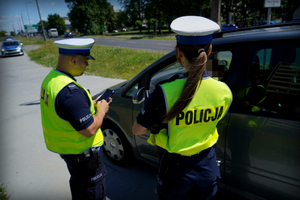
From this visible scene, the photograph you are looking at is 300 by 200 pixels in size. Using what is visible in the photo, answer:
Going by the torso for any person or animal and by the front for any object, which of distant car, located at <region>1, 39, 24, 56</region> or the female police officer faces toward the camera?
the distant car

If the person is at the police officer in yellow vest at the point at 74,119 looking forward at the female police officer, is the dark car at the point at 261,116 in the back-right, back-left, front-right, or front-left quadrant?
front-left

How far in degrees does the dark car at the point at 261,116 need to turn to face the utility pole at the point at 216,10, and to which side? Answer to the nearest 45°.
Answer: approximately 45° to its right

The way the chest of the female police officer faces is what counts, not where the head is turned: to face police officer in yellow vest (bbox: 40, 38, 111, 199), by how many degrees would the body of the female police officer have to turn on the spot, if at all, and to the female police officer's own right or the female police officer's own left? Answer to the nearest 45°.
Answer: approximately 45° to the female police officer's own left

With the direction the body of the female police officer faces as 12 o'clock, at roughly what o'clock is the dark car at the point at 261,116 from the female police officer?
The dark car is roughly at 3 o'clock from the female police officer.

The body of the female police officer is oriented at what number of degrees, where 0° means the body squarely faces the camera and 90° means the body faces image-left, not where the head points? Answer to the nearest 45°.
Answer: approximately 135°

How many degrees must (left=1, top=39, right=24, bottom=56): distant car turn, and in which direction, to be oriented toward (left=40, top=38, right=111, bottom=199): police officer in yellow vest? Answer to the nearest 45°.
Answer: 0° — it already faces them

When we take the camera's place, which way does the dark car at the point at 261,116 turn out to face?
facing away from the viewer and to the left of the viewer

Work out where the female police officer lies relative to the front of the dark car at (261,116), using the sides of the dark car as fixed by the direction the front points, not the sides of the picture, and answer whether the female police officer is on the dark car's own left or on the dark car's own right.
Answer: on the dark car's own left

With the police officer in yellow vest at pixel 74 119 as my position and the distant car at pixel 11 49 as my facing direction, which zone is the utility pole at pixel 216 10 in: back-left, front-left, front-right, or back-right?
front-right

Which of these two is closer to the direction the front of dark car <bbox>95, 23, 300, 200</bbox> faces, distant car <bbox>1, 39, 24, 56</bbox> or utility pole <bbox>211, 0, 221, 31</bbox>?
the distant car

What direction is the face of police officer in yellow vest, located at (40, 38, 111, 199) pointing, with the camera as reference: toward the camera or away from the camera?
away from the camera

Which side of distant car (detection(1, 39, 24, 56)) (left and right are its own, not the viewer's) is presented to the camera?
front

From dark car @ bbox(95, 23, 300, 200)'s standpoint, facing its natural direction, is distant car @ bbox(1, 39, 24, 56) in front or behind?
in front

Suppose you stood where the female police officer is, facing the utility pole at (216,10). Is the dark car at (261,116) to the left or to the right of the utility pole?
right

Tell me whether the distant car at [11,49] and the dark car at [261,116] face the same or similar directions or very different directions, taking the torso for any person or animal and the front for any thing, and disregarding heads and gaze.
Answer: very different directions

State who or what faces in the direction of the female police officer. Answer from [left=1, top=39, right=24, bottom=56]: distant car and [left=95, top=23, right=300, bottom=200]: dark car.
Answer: the distant car

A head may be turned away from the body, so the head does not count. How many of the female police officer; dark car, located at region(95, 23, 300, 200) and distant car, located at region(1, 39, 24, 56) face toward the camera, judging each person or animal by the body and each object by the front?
1
